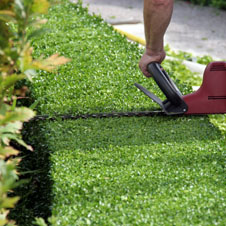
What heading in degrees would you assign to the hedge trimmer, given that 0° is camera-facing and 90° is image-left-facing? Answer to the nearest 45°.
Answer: approximately 90°

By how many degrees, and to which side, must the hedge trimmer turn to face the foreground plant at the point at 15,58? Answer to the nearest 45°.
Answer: approximately 45° to its left
